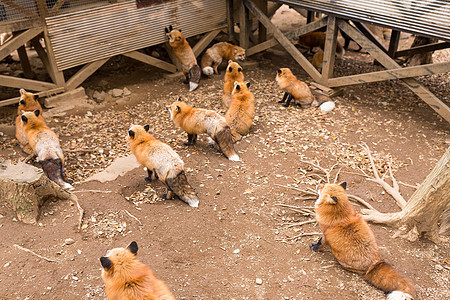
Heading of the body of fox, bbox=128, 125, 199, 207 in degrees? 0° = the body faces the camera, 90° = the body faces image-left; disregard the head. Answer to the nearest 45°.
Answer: approximately 135°

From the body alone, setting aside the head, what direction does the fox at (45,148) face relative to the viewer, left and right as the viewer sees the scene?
facing away from the viewer and to the left of the viewer

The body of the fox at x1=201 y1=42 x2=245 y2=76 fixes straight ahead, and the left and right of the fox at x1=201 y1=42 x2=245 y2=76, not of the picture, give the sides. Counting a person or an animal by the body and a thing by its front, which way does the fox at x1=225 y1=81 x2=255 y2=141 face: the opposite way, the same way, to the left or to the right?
to the left

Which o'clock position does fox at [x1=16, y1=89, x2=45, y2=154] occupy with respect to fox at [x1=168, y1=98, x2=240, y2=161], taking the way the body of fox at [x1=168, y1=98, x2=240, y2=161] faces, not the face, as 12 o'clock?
fox at [x1=16, y1=89, x2=45, y2=154] is roughly at 11 o'clock from fox at [x1=168, y1=98, x2=240, y2=161].

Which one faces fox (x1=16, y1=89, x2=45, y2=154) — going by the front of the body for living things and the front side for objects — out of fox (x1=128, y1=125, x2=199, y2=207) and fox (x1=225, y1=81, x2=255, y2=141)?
fox (x1=128, y1=125, x2=199, y2=207)

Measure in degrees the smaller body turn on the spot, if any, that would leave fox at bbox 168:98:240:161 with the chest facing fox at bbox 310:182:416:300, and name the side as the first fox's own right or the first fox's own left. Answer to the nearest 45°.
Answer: approximately 180°

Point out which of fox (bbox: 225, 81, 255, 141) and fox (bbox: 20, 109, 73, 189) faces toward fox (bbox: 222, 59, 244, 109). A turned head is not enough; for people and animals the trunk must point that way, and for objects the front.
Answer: fox (bbox: 225, 81, 255, 141)

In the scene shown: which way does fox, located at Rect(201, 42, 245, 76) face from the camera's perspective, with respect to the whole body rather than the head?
to the viewer's right

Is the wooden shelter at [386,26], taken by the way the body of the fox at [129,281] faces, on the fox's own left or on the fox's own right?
on the fox's own right

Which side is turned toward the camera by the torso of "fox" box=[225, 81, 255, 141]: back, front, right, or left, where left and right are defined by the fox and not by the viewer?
back

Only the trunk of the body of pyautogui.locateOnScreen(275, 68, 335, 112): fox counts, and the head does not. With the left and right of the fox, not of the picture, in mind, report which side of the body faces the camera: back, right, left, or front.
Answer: left
